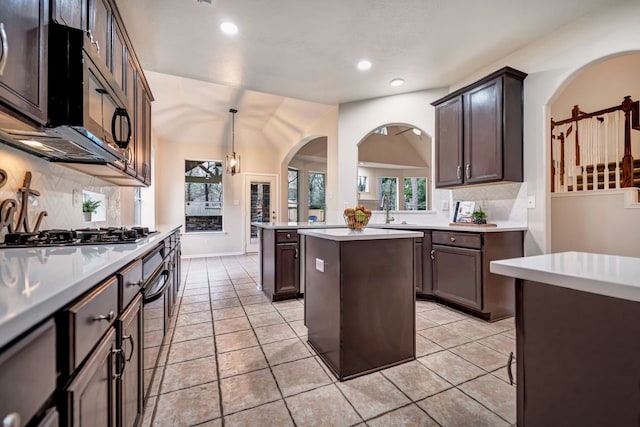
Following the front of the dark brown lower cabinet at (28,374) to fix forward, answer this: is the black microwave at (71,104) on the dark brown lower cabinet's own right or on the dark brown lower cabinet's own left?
on the dark brown lower cabinet's own left

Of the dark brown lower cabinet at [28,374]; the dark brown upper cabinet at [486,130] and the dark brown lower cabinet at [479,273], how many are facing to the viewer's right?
1

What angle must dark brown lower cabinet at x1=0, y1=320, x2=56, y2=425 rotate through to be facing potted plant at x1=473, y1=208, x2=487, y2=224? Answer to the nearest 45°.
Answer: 0° — it already faces it

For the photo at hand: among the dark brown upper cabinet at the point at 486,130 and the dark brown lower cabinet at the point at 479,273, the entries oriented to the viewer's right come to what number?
0

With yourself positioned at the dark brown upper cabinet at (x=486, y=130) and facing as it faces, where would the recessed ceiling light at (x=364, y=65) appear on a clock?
The recessed ceiling light is roughly at 1 o'clock from the dark brown upper cabinet.

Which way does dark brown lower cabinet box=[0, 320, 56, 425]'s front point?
to the viewer's right

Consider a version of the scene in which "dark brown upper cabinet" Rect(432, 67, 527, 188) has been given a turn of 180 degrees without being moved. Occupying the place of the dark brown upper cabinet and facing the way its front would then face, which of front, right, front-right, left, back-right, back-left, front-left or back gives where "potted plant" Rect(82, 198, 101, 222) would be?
back

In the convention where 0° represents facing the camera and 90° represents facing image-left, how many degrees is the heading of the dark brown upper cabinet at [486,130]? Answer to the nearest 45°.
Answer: approximately 45°

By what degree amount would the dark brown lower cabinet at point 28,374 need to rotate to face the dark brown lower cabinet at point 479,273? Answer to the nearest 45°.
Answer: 0° — it already faces it

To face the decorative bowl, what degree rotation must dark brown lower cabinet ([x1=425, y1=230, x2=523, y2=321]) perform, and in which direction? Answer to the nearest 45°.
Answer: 0° — it already faces it

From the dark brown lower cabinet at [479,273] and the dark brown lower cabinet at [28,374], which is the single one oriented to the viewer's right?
the dark brown lower cabinet at [28,374]
